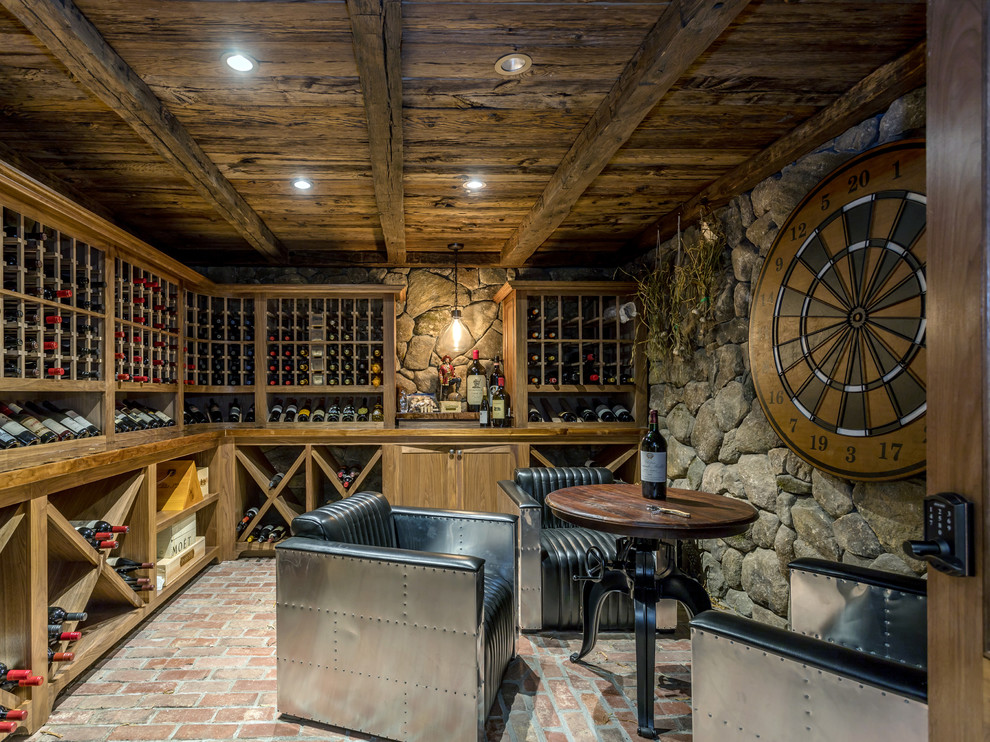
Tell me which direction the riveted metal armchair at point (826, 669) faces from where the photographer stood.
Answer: facing away from the viewer and to the left of the viewer

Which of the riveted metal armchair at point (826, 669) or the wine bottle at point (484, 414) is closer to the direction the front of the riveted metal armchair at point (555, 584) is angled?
the riveted metal armchair

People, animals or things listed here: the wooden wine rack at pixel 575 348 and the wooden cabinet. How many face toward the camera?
2

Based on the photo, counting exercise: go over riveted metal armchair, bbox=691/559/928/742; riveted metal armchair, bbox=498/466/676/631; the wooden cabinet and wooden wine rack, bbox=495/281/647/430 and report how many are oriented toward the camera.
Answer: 3

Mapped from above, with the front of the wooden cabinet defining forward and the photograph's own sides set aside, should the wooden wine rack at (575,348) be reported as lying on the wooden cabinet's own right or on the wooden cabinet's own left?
on the wooden cabinet's own left

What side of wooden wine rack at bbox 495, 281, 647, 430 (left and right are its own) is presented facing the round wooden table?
front

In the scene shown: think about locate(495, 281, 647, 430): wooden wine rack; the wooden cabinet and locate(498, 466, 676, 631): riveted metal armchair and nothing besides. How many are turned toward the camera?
3

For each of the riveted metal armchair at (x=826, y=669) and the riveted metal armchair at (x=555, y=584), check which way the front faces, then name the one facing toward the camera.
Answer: the riveted metal armchair at (x=555, y=584)

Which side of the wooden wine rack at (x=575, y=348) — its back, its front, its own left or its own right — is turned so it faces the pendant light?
right

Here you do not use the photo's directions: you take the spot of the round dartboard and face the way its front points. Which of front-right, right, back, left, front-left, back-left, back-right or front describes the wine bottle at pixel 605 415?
right

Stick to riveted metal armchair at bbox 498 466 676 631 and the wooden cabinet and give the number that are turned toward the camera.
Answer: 2

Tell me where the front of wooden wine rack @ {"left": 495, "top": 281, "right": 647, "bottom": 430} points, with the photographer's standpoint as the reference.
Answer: facing the viewer

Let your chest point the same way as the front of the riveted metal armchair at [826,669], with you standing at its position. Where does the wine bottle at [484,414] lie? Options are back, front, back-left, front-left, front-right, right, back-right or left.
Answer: front

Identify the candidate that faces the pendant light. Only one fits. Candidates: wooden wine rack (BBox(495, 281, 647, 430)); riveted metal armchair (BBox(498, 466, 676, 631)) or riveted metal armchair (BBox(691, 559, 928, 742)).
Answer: riveted metal armchair (BBox(691, 559, 928, 742))

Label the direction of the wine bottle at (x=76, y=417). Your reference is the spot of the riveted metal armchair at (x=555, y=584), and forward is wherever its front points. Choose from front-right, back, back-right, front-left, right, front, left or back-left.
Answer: right

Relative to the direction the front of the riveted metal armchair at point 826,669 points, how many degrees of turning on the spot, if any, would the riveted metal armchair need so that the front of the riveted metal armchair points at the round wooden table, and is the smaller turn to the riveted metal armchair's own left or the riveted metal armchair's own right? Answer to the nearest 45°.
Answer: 0° — it already faces it

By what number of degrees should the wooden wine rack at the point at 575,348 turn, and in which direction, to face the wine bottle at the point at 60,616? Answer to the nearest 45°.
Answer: approximately 45° to its right

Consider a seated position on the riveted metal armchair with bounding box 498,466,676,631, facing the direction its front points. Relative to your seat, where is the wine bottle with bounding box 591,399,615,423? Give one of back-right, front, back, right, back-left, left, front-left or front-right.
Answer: back

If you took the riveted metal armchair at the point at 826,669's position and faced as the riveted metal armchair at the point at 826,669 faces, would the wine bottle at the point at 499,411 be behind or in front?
in front

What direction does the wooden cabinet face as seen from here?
toward the camera

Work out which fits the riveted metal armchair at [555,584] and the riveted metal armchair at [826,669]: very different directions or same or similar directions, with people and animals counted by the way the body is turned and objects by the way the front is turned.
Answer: very different directions
